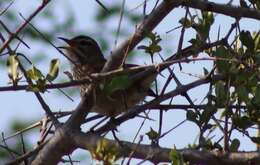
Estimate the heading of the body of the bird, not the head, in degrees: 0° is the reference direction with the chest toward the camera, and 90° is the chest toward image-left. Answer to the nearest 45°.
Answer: approximately 90°
